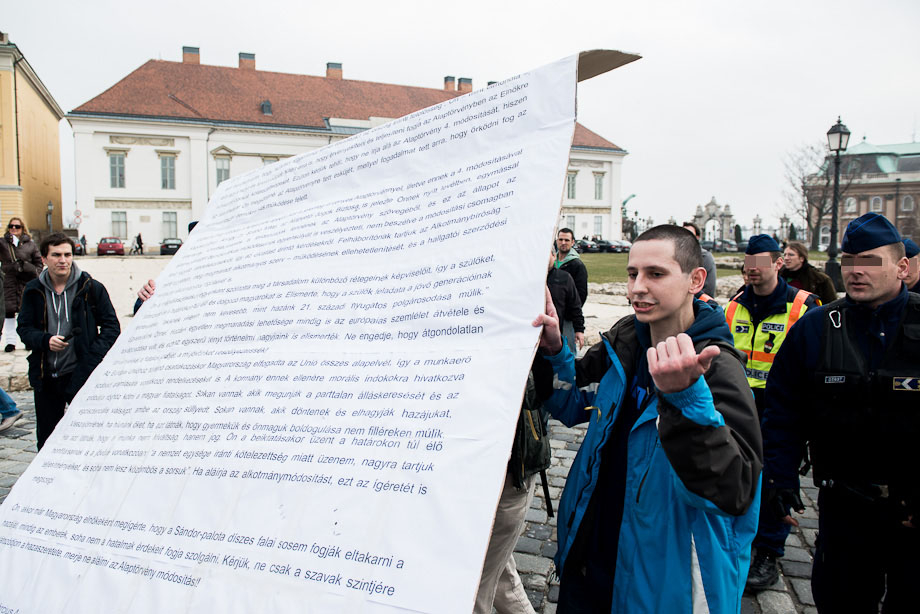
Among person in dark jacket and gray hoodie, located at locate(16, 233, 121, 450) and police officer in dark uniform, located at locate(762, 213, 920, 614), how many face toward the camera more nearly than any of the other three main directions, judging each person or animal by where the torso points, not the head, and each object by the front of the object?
2

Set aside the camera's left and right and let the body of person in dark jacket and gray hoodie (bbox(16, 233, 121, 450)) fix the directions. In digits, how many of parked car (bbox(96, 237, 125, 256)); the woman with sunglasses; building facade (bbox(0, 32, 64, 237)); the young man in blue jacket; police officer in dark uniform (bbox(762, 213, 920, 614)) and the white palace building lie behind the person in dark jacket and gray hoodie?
4

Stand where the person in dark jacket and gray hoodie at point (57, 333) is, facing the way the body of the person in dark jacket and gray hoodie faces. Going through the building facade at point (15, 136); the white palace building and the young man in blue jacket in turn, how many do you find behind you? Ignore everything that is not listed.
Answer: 2

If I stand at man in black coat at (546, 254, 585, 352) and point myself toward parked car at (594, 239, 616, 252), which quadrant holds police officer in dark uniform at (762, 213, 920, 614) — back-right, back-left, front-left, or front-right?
back-right

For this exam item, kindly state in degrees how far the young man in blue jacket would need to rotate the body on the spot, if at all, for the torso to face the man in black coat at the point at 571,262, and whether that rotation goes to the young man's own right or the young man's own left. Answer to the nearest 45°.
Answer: approximately 135° to the young man's own right

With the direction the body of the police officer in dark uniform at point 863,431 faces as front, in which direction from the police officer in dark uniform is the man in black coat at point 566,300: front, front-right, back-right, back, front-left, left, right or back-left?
back-right

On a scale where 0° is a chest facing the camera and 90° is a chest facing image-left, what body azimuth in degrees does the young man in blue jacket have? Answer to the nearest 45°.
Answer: approximately 45°

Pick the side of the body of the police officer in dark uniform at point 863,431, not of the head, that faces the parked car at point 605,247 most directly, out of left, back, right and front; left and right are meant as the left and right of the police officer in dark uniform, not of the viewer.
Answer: back

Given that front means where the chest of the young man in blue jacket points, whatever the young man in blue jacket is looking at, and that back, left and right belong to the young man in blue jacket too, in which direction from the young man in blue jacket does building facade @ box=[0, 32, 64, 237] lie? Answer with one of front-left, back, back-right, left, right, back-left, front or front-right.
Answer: right

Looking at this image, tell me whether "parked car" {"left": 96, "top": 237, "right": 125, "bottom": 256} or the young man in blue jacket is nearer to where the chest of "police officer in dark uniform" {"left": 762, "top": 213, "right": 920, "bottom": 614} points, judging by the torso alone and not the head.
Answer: the young man in blue jacket

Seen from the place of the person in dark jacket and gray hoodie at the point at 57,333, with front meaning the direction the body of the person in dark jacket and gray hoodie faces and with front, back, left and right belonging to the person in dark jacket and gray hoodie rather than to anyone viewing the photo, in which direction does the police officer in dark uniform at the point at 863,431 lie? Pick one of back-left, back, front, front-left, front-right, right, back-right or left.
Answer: front-left

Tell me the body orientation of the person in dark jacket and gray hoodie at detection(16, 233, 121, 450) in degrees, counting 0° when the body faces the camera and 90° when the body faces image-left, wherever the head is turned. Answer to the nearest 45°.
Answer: approximately 0°
